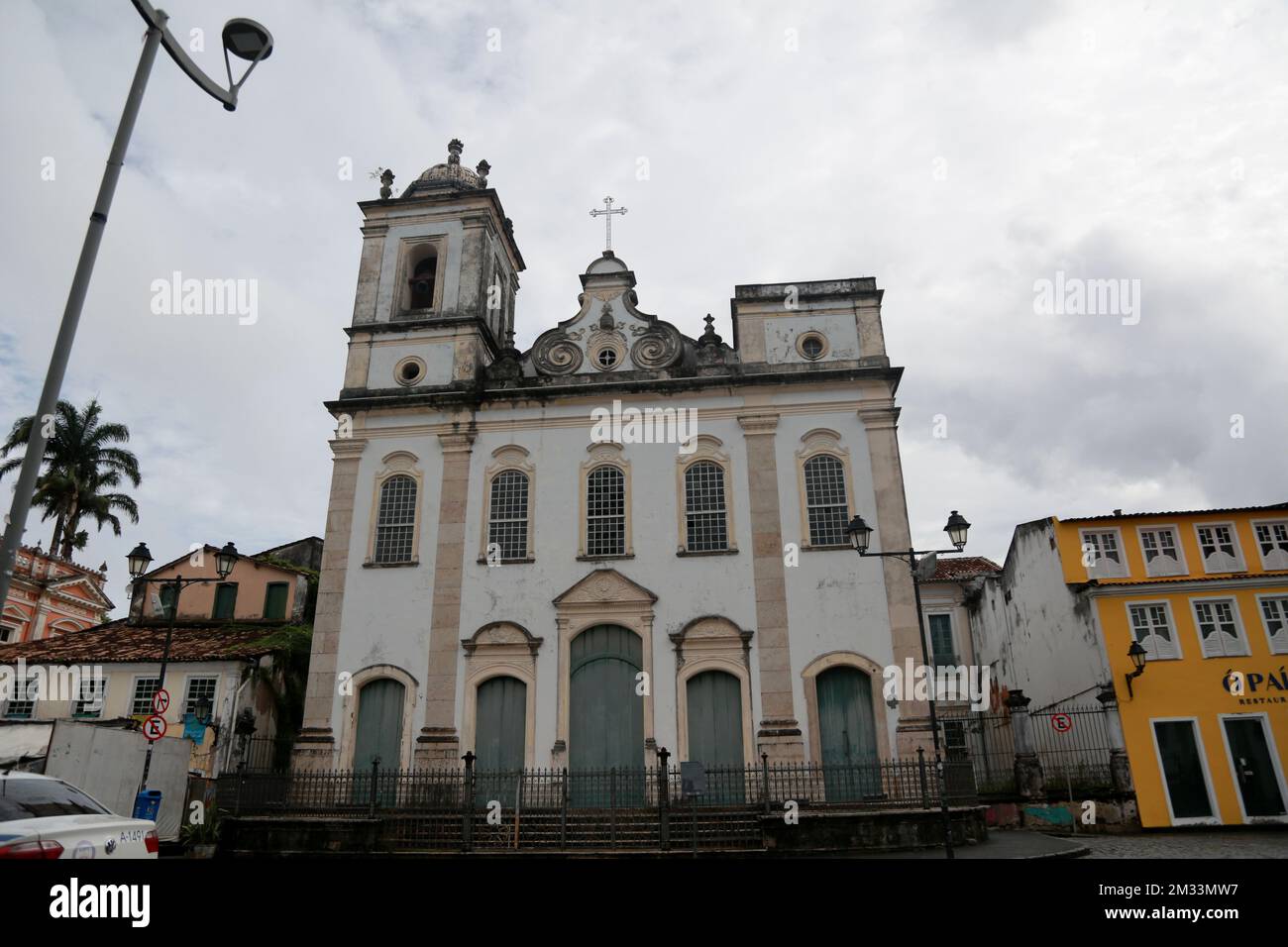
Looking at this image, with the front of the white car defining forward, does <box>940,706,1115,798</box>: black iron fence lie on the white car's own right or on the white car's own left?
on the white car's own right

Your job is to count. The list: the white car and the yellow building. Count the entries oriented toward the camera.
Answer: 1

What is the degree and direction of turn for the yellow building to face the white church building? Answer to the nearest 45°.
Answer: approximately 45° to its right

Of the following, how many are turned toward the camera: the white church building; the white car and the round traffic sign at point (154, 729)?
2

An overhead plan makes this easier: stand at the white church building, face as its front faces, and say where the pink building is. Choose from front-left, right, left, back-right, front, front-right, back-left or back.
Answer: back-right

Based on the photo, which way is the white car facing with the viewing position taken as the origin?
facing away from the viewer and to the left of the viewer

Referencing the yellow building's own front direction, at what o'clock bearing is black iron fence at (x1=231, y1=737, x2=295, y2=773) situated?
The black iron fence is roughly at 2 o'clock from the yellow building.

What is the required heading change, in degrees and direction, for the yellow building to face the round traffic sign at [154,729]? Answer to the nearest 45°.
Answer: approximately 45° to its right

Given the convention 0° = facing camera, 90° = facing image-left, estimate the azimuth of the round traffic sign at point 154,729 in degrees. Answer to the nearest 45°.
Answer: approximately 0°
